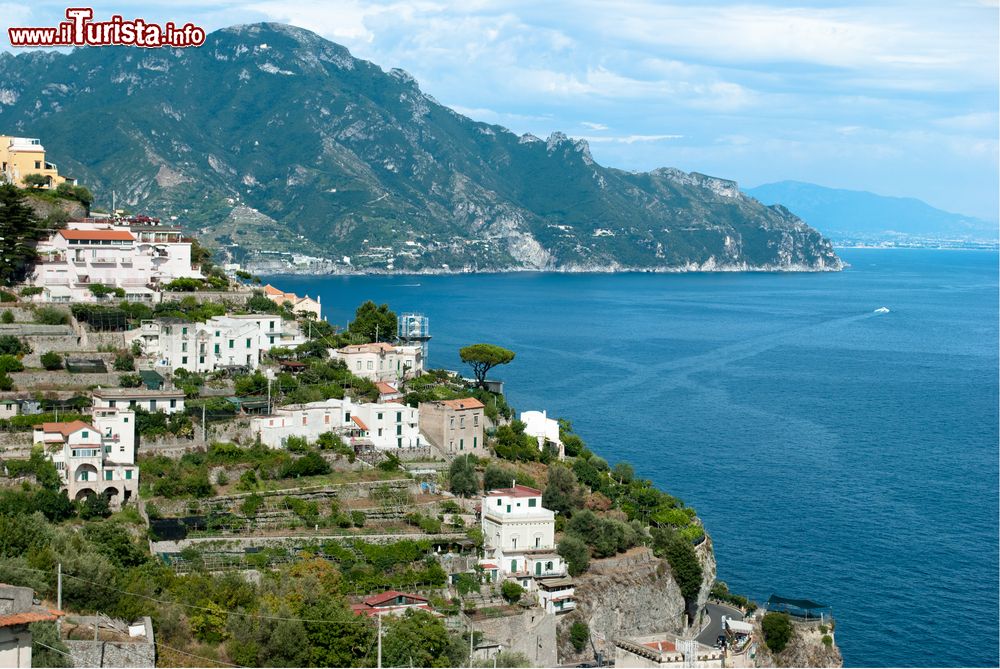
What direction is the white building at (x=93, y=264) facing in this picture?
toward the camera

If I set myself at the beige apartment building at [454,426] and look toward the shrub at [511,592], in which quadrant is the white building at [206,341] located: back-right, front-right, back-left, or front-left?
back-right

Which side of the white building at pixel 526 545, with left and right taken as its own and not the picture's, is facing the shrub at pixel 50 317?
right

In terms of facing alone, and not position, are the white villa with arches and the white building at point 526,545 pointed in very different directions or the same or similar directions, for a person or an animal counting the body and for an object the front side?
same or similar directions

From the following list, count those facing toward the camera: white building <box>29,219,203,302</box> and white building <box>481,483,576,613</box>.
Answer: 2

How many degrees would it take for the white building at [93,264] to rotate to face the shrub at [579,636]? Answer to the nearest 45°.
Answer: approximately 45° to its left

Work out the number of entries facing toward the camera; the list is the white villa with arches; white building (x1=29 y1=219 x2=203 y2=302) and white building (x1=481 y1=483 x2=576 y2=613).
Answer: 3

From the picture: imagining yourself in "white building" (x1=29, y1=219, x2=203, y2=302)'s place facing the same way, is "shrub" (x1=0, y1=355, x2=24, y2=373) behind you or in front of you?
in front

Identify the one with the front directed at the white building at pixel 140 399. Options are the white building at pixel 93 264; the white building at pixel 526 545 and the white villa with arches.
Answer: the white building at pixel 93 264

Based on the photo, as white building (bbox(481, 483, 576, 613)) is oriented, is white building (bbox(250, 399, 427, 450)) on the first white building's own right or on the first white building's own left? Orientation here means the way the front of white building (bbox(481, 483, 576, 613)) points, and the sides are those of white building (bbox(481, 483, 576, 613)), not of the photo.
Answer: on the first white building's own right

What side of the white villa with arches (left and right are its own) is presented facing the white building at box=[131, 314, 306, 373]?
back

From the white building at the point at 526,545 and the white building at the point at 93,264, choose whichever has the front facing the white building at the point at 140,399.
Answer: the white building at the point at 93,264

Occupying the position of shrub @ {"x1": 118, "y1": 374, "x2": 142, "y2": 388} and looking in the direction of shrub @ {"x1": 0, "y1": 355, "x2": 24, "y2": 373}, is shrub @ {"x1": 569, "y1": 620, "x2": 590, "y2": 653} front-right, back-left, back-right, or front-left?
back-left

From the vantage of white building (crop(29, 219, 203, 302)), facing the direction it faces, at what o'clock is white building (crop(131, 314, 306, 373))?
white building (crop(131, 314, 306, 373)) is roughly at 11 o'clock from white building (crop(29, 219, 203, 302)).

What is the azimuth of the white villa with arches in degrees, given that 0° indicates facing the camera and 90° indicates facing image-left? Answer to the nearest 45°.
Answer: approximately 0°

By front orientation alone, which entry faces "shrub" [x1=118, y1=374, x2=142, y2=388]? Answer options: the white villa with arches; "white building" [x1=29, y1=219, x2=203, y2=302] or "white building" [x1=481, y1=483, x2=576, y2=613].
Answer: "white building" [x1=29, y1=219, x2=203, y2=302]
